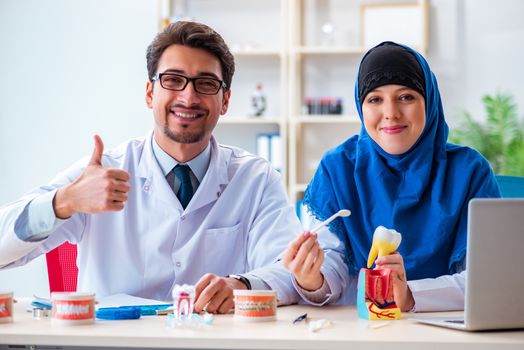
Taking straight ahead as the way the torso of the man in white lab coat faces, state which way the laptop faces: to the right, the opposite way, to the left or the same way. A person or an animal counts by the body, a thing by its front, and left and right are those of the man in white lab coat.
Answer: the opposite way

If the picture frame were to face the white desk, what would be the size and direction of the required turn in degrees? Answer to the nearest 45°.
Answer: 0° — it already faces it

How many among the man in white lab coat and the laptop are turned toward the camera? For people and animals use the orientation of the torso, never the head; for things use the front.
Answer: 1

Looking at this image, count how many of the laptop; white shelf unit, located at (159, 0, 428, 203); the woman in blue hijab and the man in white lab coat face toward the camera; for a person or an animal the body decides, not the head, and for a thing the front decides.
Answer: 3

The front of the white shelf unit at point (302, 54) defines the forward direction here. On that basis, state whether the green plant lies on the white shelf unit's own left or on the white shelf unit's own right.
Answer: on the white shelf unit's own left

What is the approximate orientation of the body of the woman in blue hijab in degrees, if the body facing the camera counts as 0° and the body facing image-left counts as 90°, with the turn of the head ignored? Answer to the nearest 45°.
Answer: approximately 0°

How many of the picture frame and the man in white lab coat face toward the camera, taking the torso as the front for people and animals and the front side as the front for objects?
2

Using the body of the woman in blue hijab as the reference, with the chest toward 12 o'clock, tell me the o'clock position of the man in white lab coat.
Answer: The man in white lab coat is roughly at 3 o'clock from the woman in blue hijab.
